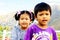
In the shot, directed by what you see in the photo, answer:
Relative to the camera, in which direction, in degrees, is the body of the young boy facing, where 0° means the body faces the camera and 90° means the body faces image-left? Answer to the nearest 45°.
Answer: approximately 0°

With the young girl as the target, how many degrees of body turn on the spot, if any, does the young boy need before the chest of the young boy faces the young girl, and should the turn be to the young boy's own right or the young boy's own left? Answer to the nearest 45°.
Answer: approximately 135° to the young boy's own right
